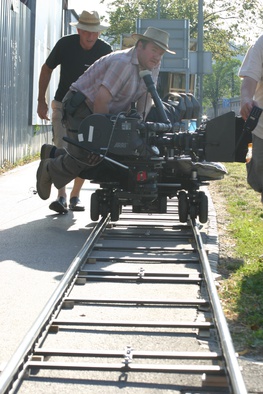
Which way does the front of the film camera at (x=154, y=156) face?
to the viewer's right

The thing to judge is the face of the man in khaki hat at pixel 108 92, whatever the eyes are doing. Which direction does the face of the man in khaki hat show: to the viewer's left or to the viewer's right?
to the viewer's right

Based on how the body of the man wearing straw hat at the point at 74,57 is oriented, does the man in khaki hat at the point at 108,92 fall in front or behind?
in front

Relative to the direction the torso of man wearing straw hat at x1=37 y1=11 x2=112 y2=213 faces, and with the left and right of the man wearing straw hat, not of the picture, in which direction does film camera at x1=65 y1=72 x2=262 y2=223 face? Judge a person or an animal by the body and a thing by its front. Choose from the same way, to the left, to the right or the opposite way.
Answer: to the left

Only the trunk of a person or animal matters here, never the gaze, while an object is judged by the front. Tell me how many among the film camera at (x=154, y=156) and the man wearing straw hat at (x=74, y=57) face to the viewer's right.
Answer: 1

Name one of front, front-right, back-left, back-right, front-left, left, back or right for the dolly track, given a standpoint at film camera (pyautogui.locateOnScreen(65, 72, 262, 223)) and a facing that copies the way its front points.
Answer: right

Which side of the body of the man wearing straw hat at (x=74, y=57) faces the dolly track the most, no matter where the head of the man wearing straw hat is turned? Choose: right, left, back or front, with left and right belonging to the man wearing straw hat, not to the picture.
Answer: front

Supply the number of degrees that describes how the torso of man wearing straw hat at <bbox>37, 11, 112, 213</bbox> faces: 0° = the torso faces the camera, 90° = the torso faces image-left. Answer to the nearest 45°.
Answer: approximately 0°
